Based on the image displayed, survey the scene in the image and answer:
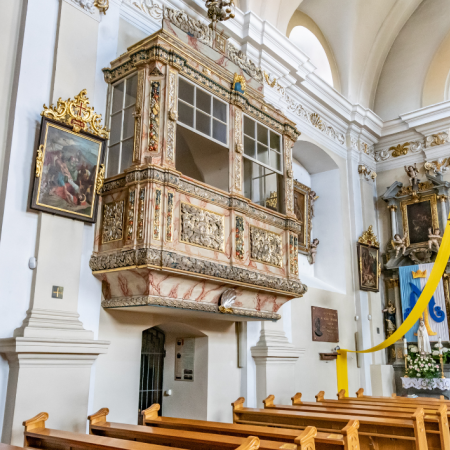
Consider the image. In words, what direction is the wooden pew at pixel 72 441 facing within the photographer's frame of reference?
facing away from the viewer and to the right of the viewer

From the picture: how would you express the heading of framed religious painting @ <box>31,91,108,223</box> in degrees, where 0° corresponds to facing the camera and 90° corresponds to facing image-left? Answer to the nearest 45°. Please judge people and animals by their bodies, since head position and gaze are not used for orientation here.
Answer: approximately 315°

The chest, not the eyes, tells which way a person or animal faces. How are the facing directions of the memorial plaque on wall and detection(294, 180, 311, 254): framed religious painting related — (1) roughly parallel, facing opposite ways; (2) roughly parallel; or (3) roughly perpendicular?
roughly parallel

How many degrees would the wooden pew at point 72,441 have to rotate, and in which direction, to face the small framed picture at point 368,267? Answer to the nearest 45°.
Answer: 0° — it already faces it

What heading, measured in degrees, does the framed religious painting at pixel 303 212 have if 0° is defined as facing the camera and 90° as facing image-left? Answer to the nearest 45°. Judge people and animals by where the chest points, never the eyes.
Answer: approximately 315°

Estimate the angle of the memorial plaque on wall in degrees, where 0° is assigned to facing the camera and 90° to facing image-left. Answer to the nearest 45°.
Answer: approximately 315°

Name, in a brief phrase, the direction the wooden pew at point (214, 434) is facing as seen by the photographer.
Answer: facing away from the viewer and to the right of the viewer

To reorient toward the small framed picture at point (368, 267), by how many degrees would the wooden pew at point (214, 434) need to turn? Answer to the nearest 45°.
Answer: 0° — it already faces it

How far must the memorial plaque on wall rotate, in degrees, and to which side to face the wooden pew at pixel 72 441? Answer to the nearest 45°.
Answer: approximately 45° to its right

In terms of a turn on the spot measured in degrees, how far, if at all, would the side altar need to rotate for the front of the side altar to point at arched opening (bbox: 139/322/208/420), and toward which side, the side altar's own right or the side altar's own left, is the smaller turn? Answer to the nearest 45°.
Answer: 0° — it already faces it

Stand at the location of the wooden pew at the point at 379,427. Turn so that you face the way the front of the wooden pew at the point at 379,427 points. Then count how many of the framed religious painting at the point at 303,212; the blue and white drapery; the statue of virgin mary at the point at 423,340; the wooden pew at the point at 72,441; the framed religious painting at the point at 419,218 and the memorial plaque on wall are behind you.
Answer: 1

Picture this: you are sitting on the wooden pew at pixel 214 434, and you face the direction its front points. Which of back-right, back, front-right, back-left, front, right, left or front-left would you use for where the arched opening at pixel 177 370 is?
front-left

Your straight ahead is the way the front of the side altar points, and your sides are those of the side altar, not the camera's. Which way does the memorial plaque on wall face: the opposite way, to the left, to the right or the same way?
to the left

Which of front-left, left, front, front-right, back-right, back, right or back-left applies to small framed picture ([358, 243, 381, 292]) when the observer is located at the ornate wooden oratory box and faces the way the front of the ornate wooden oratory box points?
left

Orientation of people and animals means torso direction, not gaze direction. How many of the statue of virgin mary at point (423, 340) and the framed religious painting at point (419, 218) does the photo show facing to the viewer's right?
0

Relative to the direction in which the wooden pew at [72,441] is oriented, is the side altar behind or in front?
in front
